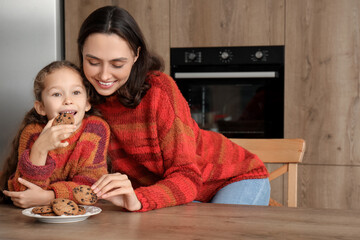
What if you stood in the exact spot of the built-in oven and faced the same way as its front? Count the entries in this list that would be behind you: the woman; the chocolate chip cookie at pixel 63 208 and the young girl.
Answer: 0

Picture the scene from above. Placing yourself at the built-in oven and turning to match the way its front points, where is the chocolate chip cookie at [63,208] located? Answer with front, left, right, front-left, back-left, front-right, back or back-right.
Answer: front

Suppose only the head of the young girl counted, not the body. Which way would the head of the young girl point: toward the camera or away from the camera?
toward the camera

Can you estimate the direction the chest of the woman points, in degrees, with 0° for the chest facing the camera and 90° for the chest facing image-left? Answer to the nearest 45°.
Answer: approximately 45°

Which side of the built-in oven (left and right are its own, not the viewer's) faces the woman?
front

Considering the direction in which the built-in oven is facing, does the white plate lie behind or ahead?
ahead

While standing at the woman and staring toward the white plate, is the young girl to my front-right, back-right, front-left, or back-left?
front-right

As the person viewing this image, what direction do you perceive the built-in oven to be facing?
facing the viewer

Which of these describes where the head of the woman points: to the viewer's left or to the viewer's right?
to the viewer's left

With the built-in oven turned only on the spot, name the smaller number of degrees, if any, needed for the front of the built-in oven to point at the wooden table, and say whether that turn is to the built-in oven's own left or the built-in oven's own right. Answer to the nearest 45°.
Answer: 0° — it already faces it

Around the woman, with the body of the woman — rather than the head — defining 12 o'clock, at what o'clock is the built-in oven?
The built-in oven is roughly at 5 o'clock from the woman.

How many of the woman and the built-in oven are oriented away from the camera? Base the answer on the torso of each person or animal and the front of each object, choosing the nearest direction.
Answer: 0
